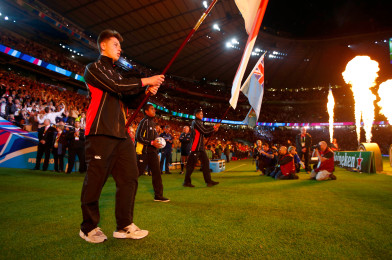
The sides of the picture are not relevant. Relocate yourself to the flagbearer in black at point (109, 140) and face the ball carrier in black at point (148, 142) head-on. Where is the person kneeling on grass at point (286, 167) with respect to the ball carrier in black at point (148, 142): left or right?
right

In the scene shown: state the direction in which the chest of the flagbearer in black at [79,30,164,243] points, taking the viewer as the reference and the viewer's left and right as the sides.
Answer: facing to the right of the viewer

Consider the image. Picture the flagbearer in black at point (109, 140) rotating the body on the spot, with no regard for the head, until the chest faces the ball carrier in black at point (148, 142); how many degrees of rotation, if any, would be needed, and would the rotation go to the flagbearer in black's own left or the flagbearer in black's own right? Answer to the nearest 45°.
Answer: approximately 90° to the flagbearer in black's own left

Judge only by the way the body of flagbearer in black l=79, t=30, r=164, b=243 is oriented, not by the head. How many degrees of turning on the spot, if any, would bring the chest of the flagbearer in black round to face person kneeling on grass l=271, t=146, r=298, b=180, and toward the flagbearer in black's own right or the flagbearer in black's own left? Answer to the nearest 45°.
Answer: approximately 45° to the flagbearer in black's own left

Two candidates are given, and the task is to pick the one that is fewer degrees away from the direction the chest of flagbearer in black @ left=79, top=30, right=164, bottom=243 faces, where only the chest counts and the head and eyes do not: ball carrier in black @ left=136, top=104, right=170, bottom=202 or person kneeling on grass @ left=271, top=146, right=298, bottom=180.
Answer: the person kneeling on grass

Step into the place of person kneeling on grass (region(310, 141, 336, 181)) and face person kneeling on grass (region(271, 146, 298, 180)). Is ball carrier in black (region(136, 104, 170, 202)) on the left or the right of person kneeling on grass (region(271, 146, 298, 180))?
left
